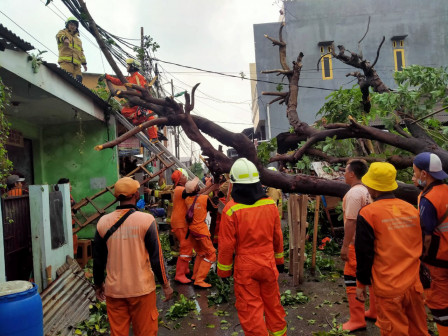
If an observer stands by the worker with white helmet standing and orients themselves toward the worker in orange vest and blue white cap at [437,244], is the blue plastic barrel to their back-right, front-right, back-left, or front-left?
back-right

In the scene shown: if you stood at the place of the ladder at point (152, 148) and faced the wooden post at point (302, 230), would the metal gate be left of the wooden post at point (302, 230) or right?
right

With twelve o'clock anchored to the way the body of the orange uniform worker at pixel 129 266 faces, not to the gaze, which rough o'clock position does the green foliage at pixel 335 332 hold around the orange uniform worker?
The green foliage is roughly at 3 o'clock from the orange uniform worker.

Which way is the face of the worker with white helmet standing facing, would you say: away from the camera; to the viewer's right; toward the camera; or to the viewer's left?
away from the camera

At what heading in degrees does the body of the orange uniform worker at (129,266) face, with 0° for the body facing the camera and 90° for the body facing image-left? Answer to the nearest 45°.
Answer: approximately 180°

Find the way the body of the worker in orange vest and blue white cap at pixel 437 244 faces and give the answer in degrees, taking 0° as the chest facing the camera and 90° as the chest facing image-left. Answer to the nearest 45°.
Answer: approximately 135°

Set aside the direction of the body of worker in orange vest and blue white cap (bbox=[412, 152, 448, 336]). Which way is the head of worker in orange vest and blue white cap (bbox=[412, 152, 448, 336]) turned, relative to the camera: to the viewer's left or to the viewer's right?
to the viewer's left

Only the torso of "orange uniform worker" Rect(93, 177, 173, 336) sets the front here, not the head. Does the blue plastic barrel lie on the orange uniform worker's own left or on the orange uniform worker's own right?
on the orange uniform worker's own left
